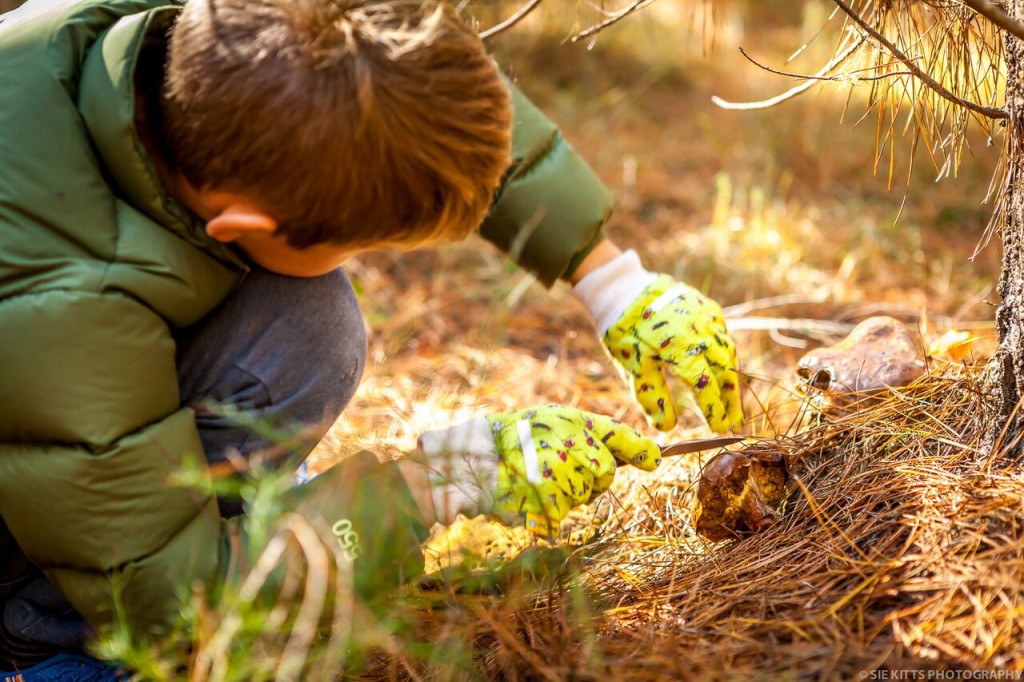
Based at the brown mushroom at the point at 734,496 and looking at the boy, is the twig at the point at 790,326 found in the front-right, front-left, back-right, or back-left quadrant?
back-right

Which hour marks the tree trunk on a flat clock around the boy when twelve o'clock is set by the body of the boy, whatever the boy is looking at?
The tree trunk is roughly at 12 o'clock from the boy.

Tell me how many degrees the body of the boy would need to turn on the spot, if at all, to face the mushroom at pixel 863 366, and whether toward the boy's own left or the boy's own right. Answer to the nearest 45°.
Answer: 0° — they already face it

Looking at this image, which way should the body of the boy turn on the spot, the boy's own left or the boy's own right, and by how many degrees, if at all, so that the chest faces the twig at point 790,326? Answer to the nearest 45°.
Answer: approximately 45° to the boy's own left

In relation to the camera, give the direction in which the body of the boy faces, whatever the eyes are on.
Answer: to the viewer's right
